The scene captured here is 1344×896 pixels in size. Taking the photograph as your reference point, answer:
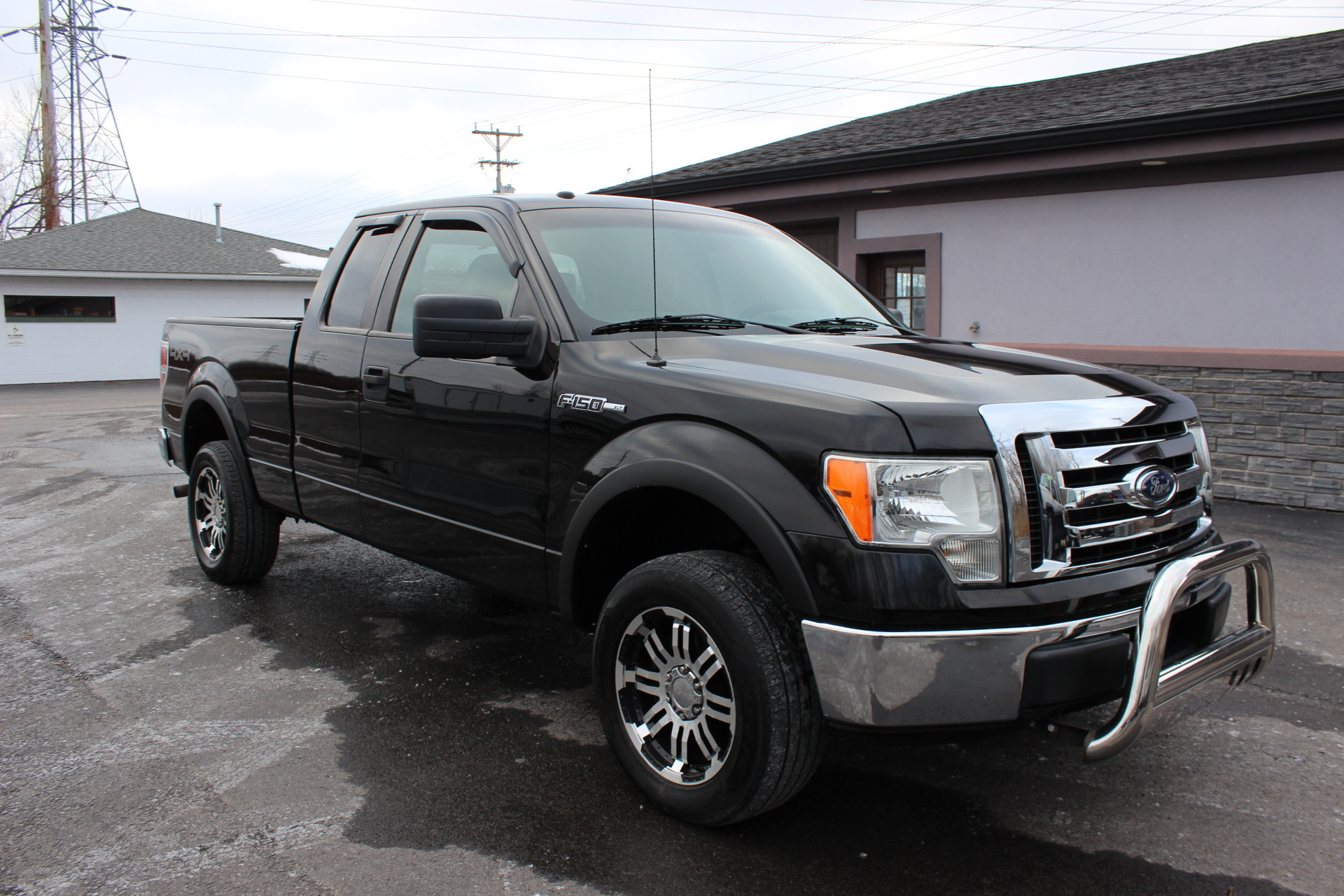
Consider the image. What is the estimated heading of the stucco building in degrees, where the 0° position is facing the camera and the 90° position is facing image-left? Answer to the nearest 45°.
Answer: approximately 45°

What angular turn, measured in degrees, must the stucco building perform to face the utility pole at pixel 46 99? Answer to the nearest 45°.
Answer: approximately 90° to its right

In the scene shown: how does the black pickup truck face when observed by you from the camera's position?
facing the viewer and to the right of the viewer

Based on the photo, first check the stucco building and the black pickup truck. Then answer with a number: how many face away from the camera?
0

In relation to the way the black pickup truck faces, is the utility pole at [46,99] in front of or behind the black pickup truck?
behind

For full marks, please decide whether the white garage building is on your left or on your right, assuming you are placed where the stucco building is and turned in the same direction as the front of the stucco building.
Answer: on your right

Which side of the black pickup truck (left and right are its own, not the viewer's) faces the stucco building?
left

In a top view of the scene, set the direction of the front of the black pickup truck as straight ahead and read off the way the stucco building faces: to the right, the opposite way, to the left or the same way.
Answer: to the right

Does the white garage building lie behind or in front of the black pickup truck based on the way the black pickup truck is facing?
behind
